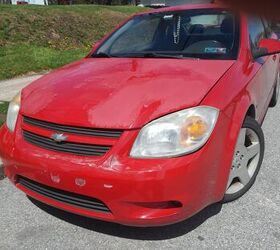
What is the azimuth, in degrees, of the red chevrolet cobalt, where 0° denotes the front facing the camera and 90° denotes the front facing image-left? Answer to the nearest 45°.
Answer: approximately 45°
